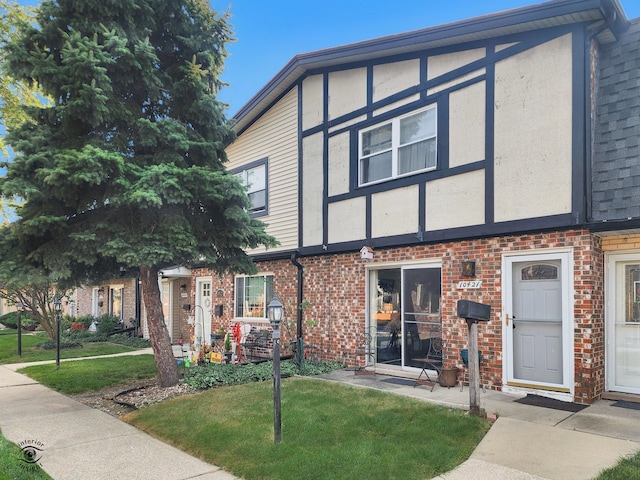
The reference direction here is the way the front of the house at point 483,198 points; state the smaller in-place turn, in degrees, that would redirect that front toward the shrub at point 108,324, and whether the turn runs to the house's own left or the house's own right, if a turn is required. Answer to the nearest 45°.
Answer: approximately 90° to the house's own right

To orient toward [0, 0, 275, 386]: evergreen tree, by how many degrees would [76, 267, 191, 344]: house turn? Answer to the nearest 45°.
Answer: approximately 45° to its left

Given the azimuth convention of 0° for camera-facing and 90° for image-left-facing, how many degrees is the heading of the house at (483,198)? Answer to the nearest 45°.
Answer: approximately 45°

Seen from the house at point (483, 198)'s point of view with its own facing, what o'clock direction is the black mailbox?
The black mailbox is roughly at 11 o'clock from the house.

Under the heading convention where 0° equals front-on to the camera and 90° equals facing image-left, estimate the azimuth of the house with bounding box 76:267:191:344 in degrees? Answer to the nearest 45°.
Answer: approximately 45°

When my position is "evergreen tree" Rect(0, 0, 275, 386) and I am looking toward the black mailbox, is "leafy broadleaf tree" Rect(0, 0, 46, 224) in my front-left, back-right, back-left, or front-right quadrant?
back-left
